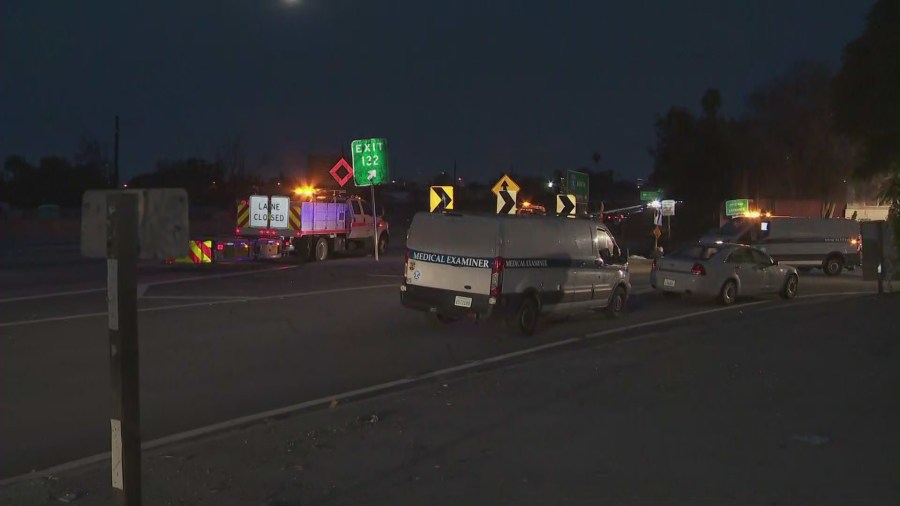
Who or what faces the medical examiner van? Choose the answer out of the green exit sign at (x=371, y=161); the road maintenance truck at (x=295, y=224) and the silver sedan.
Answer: the green exit sign

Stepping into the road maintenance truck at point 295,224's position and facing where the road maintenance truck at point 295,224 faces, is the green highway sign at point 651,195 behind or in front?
in front

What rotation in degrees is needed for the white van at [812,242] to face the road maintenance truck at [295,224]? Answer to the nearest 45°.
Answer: approximately 45° to its left

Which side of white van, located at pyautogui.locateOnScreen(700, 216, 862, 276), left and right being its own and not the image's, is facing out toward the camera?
left

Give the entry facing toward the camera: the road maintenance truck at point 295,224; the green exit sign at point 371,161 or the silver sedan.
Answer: the green exit sign

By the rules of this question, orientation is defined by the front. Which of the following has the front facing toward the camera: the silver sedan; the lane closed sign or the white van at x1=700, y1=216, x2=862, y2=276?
the lane closed sign

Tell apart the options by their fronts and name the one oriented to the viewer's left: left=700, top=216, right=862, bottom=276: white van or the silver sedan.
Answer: the white van

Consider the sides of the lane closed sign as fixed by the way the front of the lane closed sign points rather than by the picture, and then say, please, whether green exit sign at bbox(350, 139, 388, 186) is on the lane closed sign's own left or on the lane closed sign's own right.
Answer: on the lane closed sign's own left

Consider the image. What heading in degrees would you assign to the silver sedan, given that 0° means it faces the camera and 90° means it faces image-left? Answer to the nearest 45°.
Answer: approximately 225°

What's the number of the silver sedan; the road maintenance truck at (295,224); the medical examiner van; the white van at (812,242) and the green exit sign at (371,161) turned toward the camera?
1

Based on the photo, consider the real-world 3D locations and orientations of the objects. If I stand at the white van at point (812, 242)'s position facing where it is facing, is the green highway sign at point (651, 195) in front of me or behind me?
in front

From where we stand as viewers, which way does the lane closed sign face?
facing the viewer

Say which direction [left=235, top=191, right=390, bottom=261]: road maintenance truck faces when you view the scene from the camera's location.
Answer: facing away from the viewer and to the right of the viewer

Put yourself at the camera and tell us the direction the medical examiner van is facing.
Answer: facing away from the viewer and to the right of the viewer
